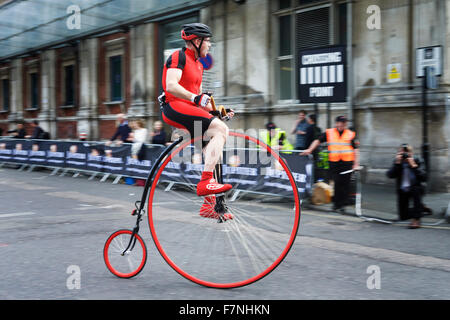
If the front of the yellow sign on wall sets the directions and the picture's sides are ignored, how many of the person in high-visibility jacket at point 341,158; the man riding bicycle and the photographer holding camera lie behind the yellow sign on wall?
0

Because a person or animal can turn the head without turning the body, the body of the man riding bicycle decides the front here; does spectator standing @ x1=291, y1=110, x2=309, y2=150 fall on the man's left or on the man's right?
on the man's left

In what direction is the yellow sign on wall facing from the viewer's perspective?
toward the camera

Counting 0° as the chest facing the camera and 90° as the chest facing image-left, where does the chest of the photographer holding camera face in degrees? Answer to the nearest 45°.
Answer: approximately 0°

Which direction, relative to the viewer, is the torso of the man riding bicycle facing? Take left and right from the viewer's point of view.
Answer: facing to the right of the viewer

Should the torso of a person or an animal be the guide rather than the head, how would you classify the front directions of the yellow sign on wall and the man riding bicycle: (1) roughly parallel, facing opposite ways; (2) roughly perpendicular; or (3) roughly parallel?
roughly perpendicular

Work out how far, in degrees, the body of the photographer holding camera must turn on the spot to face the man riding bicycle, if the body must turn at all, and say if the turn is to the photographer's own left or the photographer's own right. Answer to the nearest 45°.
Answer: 0° — they already face them

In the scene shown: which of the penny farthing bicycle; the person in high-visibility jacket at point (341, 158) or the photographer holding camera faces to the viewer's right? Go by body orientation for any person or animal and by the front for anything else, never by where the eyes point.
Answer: the penny farthing bicycle

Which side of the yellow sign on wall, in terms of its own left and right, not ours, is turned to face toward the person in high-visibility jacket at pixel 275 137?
right

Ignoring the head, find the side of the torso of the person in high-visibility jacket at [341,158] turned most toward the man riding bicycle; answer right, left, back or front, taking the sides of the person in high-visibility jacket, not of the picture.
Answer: front

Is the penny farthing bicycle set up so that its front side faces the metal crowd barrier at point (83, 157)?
no

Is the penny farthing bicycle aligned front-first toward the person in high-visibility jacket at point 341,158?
no

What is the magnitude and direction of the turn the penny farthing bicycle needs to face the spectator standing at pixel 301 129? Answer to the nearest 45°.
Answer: approximately 90° to its left

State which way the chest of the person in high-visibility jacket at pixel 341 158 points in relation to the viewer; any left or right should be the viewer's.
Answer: facing the viewer

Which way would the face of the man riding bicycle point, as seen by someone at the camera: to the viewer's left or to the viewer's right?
to the viewer's right
